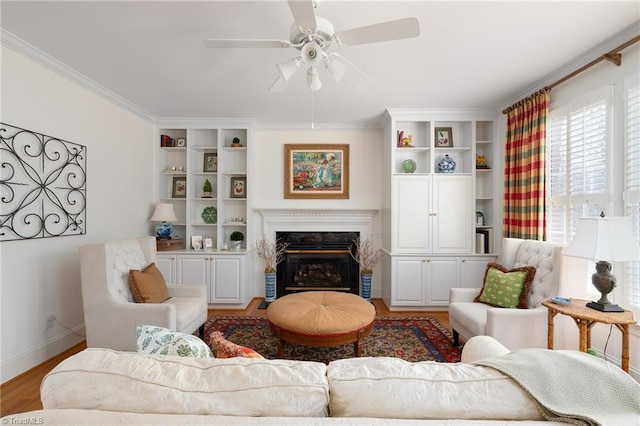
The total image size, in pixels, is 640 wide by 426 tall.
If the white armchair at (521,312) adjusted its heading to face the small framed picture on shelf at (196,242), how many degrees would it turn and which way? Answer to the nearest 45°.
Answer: approximately 45° to its right

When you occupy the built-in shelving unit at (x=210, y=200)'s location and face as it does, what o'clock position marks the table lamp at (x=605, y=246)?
The table lamp is roughly at 11 o'clock from the built-in shelving unit.

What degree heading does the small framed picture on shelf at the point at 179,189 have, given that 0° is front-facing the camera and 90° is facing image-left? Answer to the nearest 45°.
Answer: approximately 0°

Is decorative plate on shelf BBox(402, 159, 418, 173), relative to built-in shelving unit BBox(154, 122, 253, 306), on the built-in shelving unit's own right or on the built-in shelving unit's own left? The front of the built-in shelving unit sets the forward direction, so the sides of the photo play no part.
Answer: on the built-in shelving unit's own left
